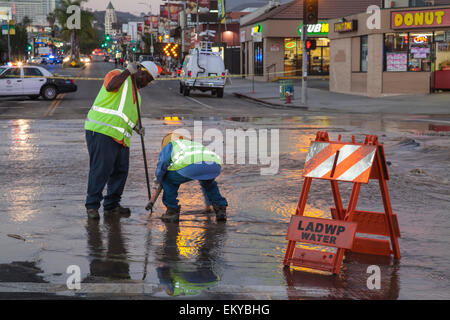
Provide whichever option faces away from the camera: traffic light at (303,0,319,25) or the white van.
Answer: the white van

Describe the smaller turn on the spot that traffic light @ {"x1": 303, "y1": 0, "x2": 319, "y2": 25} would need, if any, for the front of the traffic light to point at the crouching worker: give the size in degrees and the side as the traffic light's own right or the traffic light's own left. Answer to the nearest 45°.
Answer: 0° — it already faces them

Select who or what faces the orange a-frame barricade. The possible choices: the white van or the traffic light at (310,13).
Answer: the traffic light

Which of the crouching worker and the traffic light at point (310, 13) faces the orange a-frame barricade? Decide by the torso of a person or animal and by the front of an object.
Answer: the traffic light

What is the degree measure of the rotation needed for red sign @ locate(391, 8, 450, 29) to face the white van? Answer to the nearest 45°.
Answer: approximately 90° to its right

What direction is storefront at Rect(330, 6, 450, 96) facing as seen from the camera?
toward the camera

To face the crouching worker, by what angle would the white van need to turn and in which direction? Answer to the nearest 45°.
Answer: approximately 180°

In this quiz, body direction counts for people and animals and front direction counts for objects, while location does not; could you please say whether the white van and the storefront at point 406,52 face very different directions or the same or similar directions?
very different directions

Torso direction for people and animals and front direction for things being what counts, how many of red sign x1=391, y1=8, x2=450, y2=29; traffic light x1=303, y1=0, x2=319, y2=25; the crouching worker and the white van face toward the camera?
2

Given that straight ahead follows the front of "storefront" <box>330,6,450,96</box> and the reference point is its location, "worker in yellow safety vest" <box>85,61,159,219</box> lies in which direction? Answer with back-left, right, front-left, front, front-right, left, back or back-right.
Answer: front

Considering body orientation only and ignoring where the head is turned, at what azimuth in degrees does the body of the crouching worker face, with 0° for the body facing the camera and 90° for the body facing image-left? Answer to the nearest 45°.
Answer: approximately 135°

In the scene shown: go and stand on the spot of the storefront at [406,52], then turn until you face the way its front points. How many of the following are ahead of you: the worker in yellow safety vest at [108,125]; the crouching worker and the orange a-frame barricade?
3

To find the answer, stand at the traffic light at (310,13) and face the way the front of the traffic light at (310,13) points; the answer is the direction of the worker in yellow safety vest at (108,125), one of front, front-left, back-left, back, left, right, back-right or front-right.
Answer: front

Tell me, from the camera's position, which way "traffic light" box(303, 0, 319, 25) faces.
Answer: facing the viewer

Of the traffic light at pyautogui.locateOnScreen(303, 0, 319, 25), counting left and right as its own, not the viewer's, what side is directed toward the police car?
right

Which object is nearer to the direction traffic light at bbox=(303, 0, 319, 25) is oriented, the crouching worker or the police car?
the crouching worker

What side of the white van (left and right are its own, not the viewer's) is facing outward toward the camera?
back

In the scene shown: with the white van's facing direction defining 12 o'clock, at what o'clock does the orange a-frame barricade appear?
The orange a-frame barricade is roughly at 6 o'clock from the white van.

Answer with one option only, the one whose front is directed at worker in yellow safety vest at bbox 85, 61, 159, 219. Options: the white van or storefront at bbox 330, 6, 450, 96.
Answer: the storefront
